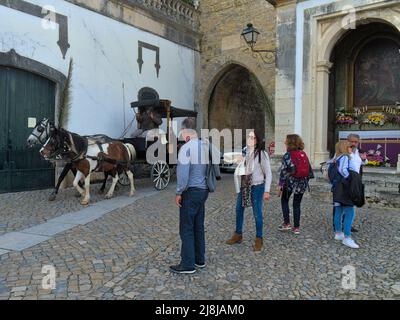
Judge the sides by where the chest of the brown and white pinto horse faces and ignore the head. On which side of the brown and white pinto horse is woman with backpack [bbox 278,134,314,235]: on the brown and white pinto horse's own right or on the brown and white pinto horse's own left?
on the brown and white pinto horse's own left

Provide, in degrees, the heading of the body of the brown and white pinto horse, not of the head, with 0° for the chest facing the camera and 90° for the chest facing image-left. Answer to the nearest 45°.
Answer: approximately 45°

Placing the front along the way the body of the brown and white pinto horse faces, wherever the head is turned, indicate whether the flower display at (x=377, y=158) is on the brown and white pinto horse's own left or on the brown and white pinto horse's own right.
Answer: on the brown and white pinto horse's own left

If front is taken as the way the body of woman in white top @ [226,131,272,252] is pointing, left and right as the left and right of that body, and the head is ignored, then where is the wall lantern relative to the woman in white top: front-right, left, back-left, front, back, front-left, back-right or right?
back-right

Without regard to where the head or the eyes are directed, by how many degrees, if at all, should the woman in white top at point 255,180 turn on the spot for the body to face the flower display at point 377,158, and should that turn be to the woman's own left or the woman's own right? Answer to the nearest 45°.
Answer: approximately 180°

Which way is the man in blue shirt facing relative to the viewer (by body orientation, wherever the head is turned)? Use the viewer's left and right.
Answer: facing away from the viewer and to the left of the viewer

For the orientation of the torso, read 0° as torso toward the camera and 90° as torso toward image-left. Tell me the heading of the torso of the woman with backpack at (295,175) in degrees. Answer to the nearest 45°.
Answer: approximately 135°

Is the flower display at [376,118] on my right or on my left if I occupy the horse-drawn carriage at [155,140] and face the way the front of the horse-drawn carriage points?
on my left

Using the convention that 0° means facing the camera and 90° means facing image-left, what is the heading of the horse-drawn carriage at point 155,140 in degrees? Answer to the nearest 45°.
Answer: approximately 45°

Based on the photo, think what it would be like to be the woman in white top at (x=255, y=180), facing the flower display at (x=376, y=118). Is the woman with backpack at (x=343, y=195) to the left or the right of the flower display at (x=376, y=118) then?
right

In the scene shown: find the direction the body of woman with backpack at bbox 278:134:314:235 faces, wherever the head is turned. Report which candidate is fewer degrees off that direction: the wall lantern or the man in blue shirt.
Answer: the wall lantern
